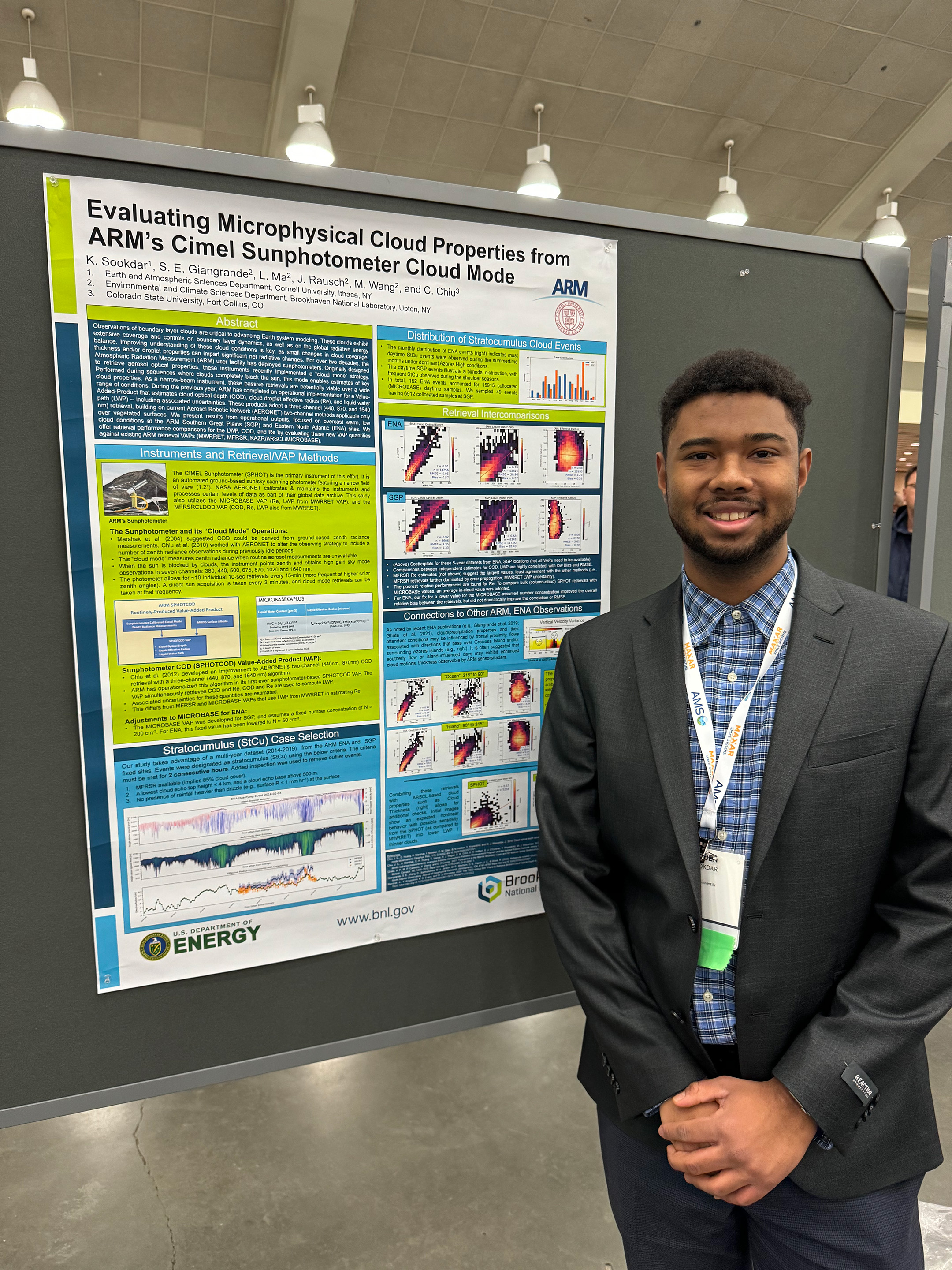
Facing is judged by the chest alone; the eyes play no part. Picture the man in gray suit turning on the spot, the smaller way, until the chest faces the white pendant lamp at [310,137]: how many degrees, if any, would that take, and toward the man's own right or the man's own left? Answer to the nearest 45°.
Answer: approximately 135° to the man's own right

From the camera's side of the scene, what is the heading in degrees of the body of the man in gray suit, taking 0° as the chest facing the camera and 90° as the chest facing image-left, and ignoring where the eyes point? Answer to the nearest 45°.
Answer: approximately 0°

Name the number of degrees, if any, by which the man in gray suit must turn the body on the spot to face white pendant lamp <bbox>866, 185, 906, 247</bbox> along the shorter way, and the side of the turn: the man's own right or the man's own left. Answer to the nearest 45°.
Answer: approximately 180°

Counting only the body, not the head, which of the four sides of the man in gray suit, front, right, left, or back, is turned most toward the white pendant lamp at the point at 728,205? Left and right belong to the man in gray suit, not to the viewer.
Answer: back

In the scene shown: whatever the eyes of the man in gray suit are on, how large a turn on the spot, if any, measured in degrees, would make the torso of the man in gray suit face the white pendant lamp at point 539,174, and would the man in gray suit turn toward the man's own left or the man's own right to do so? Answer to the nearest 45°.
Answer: approximately 180°

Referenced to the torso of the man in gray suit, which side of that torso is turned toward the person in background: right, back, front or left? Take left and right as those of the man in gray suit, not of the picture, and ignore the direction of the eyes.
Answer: back

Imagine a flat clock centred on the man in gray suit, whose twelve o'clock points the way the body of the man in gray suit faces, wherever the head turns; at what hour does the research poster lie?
The research poster is roughly at 3 o'clock from the man in gray suit.

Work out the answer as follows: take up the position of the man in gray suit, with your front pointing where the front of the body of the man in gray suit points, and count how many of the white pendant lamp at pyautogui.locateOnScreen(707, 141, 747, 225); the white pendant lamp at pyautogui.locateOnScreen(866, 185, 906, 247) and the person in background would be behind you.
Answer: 3

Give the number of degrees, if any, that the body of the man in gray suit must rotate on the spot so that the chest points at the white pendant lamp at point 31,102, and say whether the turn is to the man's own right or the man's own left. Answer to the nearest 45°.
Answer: approximately 135° to the man's own right
